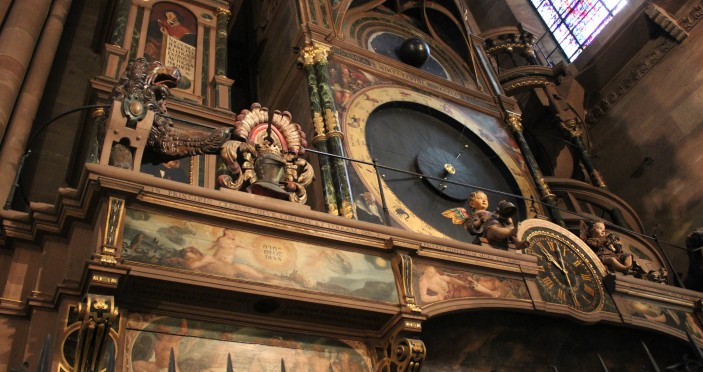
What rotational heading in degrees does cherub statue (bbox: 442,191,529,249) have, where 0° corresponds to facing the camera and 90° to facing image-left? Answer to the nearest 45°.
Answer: approximately 315°

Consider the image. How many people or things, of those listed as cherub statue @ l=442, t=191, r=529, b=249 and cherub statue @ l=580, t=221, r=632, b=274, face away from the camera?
0

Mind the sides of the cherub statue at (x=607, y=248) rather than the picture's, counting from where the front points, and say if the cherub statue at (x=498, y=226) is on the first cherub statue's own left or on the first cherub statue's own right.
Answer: on the first cherub statue's own right

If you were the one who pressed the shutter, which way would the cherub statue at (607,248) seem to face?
facing the viewer and to the right of the viewer

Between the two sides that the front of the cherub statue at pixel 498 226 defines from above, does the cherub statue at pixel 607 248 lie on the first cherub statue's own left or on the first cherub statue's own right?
on the first cherub statue's own left
